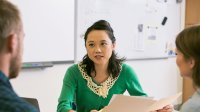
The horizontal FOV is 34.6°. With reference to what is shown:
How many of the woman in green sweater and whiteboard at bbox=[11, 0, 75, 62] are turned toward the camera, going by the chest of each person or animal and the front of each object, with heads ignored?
2

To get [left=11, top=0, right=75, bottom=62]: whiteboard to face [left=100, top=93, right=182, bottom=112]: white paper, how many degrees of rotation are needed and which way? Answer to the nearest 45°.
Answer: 0° — it already faces it

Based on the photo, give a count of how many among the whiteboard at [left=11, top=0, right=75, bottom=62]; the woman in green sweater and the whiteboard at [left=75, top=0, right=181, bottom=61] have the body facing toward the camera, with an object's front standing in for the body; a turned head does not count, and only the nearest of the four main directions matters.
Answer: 3

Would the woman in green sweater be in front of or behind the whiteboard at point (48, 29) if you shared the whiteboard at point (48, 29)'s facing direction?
in front

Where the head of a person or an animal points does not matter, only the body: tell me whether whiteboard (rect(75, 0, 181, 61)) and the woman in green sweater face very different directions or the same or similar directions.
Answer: same or similar directions

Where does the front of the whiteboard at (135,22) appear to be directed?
toward the camera

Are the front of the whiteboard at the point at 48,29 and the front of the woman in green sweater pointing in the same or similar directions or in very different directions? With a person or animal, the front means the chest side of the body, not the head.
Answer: same or similar directions

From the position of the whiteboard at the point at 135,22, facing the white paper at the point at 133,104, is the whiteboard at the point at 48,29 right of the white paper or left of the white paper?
right

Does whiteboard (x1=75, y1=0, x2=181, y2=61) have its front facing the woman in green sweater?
yes

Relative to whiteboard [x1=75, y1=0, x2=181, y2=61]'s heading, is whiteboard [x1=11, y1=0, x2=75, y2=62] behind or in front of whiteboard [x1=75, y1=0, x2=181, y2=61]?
in front

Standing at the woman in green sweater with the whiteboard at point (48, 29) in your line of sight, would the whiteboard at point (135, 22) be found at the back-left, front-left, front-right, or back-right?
front-right

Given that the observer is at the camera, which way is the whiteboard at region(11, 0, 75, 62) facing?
facing the viewer

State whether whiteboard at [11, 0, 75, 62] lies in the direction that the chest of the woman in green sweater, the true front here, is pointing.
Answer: no

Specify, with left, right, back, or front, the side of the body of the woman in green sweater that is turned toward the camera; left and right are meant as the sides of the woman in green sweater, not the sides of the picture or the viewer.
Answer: front

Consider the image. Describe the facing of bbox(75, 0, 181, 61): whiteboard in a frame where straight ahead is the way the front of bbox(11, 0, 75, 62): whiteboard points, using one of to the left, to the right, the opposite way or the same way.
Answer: the same way

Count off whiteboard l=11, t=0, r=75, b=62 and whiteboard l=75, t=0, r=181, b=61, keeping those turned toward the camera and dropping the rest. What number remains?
2

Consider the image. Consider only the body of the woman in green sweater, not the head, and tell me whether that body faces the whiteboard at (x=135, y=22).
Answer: no

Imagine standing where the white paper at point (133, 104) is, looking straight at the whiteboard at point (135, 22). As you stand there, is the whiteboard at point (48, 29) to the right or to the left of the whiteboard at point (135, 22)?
left
